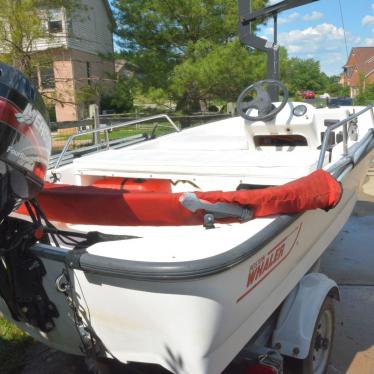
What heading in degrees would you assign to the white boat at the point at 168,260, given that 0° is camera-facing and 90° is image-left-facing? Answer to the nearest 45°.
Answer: approximately 225°

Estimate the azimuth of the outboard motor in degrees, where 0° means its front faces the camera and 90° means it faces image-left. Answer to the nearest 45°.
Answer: approximately 225°

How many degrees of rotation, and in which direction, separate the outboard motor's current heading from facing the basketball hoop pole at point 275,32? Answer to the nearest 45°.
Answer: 0° — it already faces it

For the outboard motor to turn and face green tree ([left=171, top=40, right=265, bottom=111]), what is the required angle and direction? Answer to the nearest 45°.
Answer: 0° — it already faces it

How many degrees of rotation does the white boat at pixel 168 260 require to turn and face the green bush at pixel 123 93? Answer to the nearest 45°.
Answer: approximately 45° to its left

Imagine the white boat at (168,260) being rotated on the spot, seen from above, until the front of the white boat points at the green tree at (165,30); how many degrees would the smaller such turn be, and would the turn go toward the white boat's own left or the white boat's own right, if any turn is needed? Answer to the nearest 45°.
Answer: approximately 45° to the white boat's own left

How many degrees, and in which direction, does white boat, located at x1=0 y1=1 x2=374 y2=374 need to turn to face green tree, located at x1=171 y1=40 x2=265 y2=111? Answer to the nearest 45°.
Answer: approximately 45° to its left

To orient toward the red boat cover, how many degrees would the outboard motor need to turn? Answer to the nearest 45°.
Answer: approximately 45° to its right
